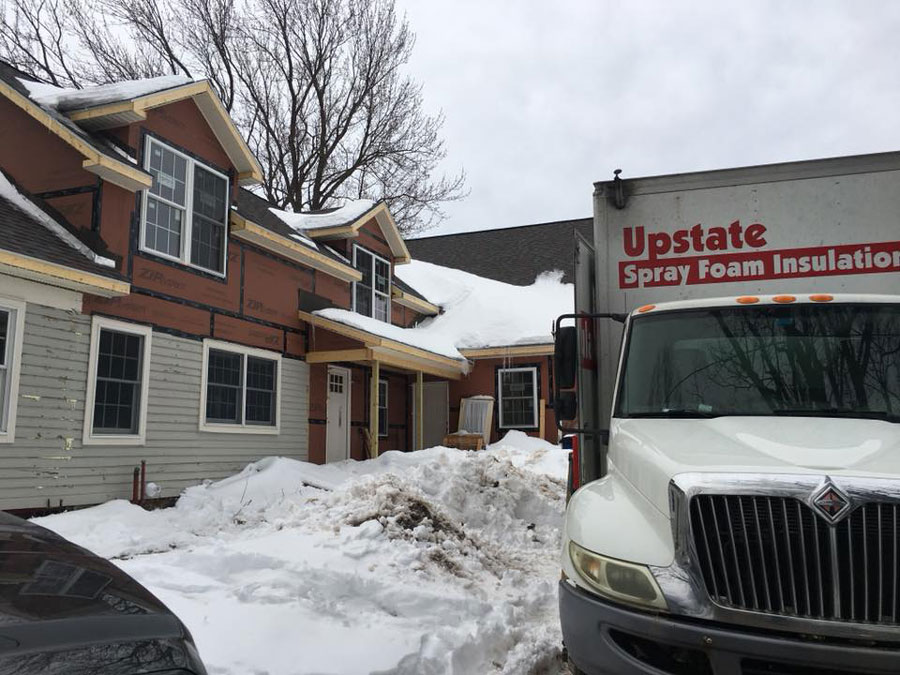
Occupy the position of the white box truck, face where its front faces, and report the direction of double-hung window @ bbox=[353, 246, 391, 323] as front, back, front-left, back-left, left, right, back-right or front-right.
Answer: back-right

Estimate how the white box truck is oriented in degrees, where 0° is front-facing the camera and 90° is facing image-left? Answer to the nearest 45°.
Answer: approximately 0°

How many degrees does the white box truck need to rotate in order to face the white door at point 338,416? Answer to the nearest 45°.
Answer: approximately 135° to its right

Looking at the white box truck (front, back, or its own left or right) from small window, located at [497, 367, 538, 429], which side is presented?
back

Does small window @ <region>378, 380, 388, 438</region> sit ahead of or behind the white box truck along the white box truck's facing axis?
behind
